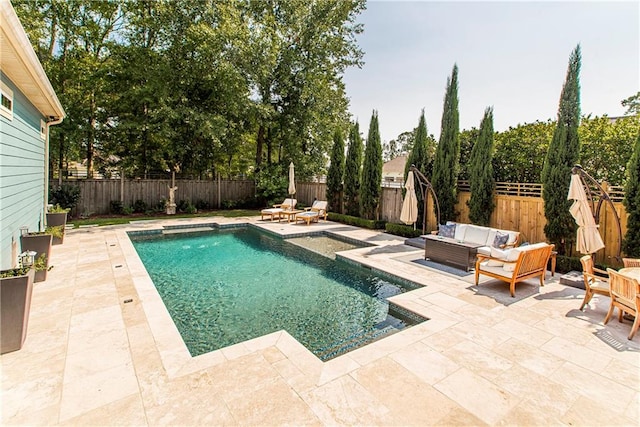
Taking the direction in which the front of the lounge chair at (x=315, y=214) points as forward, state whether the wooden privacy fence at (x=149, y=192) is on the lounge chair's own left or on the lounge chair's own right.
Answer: on the lounge chair's own right

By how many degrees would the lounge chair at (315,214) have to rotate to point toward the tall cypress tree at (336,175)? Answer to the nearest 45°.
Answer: approximately 180°

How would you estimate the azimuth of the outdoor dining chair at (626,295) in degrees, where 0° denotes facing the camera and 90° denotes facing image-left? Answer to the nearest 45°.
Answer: approximately 225°

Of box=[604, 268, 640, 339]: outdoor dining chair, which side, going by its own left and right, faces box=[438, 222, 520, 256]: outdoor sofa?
left

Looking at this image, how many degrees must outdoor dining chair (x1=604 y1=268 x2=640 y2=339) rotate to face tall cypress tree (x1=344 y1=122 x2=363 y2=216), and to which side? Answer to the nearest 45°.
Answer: approximately 90° to its left
